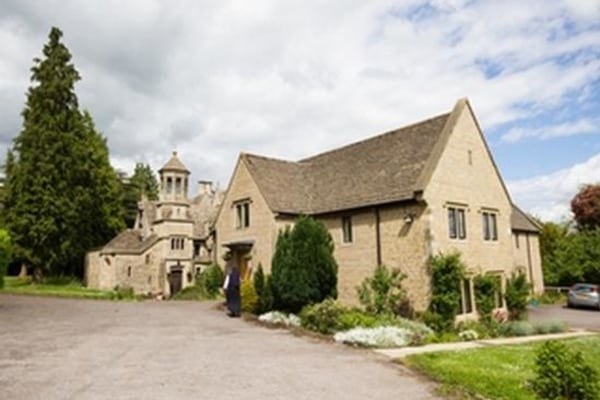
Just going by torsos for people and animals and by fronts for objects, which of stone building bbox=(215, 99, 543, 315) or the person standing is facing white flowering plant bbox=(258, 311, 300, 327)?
the stone building

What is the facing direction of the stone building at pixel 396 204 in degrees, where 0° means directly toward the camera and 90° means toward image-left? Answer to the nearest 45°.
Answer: approximately 45°

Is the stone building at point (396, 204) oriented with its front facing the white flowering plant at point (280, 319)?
yes

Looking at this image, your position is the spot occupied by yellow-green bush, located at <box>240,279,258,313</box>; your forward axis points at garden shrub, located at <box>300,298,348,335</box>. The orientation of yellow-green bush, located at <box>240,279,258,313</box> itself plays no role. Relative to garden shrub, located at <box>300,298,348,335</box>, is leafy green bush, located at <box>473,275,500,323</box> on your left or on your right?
left

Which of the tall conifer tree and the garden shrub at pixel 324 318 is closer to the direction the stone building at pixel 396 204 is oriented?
the garden shrub

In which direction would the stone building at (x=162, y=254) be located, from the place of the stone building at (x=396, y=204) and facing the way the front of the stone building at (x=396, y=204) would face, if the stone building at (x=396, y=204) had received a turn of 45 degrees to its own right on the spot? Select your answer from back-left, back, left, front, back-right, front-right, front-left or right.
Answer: front-right

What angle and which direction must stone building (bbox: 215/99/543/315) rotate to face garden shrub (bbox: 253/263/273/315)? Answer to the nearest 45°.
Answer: approximately 45° to its right
